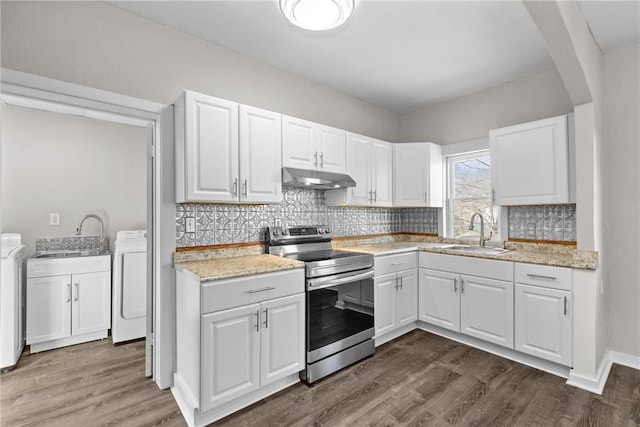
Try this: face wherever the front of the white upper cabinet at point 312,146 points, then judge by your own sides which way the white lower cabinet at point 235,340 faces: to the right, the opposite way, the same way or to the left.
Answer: the same way

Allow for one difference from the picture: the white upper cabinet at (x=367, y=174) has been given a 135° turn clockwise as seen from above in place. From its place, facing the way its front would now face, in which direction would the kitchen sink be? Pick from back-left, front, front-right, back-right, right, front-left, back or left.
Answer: back

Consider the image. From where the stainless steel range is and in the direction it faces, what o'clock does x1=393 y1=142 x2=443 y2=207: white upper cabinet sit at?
The white upper cabinet is roughly at 9 o'clock from the stainless steel range.

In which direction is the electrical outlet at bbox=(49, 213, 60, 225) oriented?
toward the camera

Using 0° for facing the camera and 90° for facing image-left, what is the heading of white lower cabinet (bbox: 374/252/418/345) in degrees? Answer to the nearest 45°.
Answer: approximately 315°

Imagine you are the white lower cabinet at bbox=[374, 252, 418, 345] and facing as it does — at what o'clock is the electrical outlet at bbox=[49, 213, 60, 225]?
The electrical outlet is roughly at 4 o'clock from the white lower cabinet.

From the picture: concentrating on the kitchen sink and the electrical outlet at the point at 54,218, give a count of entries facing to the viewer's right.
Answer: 0

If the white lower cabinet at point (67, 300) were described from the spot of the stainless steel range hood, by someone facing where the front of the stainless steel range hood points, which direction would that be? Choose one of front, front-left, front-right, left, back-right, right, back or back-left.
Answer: back-right

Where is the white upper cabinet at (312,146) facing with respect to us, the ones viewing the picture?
facing the viewer and to the right of the viewer

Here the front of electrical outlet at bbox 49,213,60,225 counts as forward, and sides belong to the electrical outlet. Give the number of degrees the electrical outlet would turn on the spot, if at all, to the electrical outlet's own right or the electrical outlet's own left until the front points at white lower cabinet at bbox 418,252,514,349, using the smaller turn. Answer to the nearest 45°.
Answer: approximately 45° to the electrical outlet's own left

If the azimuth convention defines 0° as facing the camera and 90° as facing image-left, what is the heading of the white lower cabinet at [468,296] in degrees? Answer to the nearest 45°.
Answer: approximately 45°
